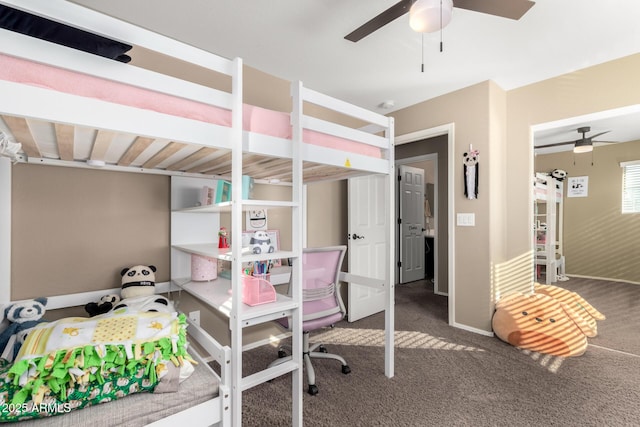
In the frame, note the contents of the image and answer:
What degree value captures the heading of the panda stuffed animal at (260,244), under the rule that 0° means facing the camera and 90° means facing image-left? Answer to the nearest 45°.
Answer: approximately 0°

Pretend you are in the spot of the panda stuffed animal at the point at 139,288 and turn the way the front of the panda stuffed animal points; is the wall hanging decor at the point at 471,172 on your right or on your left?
on your left

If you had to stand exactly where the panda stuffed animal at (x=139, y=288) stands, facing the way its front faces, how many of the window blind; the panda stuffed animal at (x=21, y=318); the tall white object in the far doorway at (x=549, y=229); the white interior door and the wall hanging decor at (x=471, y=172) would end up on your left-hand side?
4

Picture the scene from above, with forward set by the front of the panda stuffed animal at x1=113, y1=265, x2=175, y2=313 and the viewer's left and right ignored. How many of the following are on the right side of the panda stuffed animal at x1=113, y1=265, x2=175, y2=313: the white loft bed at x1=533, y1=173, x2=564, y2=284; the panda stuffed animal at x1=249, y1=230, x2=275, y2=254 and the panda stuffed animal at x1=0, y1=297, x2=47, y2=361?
1

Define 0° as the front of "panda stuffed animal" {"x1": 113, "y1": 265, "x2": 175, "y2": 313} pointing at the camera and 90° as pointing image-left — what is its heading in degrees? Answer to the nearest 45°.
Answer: approximately 0°

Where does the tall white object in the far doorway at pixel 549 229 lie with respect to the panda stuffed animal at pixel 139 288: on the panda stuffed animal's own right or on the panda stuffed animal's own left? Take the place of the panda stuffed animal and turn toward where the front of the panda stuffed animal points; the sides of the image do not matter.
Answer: on the panda stuffed animal's own left

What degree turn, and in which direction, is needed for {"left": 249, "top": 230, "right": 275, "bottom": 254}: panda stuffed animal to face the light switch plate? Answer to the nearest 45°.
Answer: approximately 135° to its left

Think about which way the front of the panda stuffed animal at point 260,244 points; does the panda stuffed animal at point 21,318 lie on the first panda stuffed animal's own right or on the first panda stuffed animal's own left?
on the first panda stuffed animal's own right

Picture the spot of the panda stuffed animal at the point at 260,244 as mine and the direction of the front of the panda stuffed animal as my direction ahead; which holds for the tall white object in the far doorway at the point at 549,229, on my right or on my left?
on my left

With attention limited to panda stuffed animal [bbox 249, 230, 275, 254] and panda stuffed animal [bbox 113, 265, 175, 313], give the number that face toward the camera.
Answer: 2
